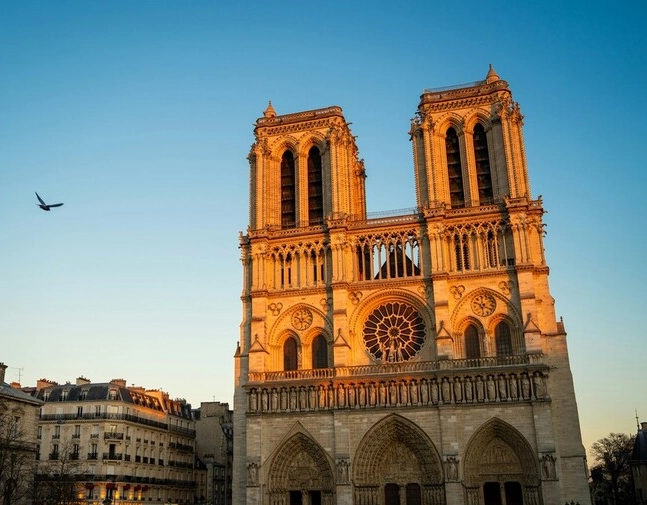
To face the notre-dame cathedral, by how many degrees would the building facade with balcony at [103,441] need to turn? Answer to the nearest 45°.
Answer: approximately 45° to its left

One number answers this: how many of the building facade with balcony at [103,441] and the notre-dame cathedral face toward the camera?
2

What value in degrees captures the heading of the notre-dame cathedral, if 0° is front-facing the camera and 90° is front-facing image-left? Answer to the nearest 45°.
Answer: approximately 0°

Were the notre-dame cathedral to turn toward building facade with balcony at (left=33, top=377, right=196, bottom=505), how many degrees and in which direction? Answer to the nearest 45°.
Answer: approximately 90° to its right
